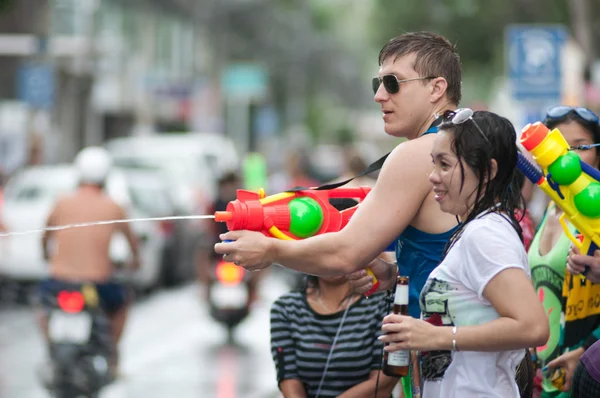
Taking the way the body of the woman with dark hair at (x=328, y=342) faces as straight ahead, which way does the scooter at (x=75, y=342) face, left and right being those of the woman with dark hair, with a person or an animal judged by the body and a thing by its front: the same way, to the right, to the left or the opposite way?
the opposite way

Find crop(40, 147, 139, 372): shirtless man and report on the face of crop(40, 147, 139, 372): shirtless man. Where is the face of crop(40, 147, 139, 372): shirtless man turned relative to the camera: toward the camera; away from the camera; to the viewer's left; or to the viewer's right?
away from the camera

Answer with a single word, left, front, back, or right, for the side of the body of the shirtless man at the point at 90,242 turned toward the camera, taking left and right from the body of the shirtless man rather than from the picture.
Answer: back

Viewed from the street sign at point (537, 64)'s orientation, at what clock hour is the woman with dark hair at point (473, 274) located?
The woman with dark hair is roughly at 12 o'clock from the street sign.

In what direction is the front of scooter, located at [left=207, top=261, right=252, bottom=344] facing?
away from the camera

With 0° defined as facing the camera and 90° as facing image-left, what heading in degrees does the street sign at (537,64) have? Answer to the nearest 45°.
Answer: approximately 0°

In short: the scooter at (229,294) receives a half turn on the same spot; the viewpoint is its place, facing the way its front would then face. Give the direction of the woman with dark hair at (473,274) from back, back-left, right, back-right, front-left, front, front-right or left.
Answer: front

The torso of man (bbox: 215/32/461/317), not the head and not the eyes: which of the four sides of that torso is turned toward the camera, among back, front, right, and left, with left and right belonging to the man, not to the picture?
left

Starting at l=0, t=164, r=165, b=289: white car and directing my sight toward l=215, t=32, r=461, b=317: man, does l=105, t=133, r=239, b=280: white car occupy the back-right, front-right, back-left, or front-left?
back-left

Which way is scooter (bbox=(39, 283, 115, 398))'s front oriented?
away from the camera

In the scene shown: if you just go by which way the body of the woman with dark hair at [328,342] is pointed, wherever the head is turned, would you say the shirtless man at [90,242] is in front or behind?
behind
